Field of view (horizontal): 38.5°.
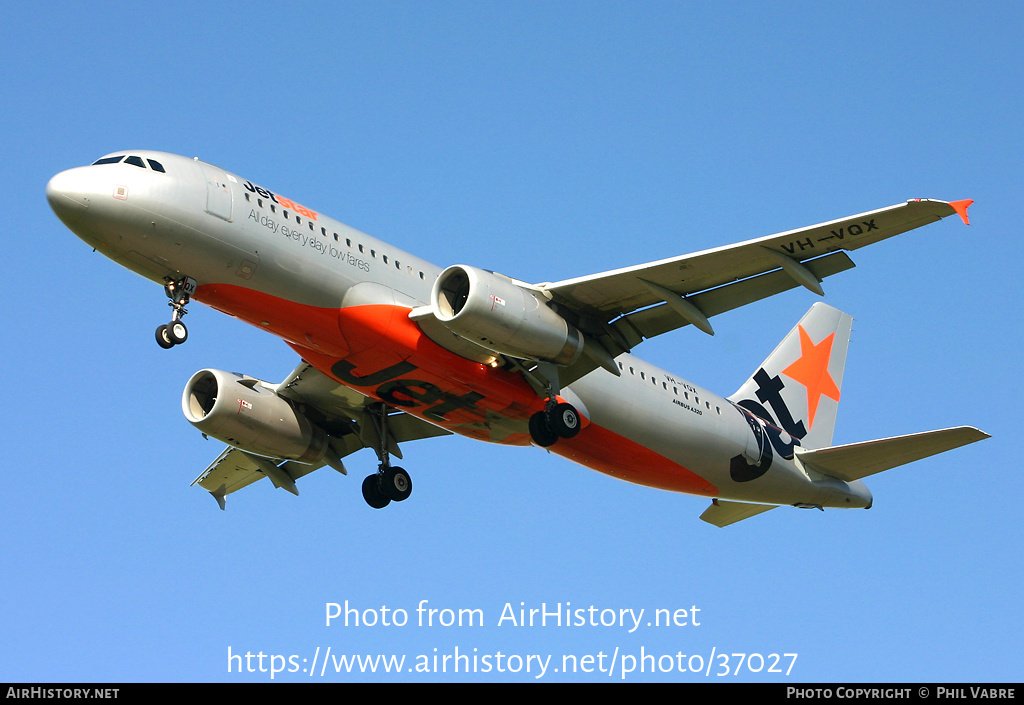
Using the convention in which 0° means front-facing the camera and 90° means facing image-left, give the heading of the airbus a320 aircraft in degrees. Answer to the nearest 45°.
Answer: approximately 45°
